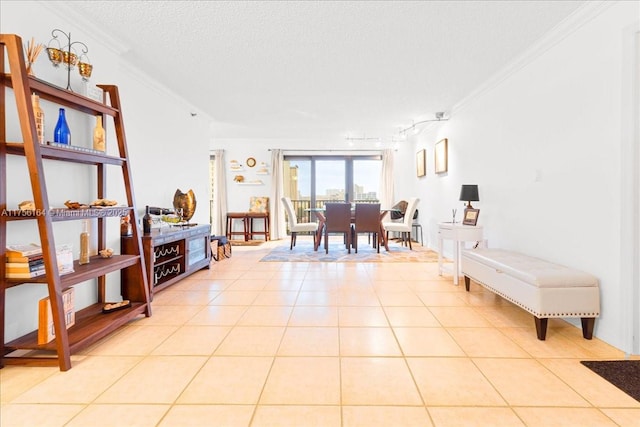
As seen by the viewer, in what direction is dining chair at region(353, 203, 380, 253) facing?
away from the camera

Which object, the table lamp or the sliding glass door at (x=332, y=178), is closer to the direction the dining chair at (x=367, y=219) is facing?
the sliding glass door

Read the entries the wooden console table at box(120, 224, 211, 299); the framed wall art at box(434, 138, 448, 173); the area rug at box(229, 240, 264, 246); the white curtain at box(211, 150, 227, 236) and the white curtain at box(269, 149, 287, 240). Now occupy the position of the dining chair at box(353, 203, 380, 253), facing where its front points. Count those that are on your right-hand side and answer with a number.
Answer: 1

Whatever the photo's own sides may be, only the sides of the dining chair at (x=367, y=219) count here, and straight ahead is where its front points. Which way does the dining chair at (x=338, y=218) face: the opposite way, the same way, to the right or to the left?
the same way

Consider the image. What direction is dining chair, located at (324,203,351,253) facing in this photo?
away from the camera

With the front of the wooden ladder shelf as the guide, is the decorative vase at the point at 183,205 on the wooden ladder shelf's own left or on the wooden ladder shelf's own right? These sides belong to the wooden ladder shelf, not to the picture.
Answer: on the wooden ladder shelf's own left

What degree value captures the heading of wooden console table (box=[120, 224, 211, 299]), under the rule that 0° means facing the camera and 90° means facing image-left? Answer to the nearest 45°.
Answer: approximately 315°

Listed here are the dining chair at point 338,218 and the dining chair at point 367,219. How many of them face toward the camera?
0

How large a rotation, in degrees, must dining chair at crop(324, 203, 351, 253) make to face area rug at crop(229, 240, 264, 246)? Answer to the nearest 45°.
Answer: approximately 45° to its left

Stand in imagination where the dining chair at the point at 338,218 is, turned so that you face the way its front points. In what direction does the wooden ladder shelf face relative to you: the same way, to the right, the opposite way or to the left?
to the right

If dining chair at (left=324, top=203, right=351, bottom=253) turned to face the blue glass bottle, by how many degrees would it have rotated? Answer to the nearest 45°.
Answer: approximately 135° to its left

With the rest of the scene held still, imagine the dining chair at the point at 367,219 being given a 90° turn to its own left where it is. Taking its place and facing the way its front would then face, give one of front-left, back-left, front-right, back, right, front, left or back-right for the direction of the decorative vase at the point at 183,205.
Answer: front-left
